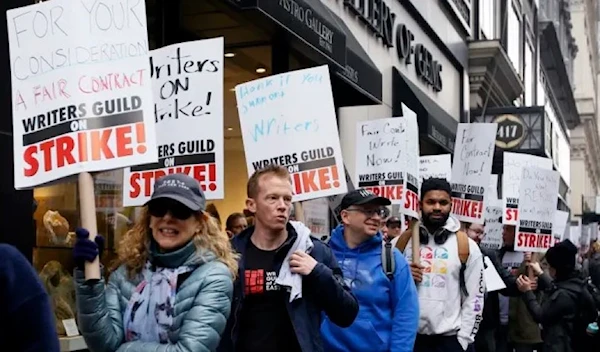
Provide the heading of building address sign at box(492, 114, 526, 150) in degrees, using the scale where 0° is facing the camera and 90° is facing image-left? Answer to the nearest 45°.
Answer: approximately 0°

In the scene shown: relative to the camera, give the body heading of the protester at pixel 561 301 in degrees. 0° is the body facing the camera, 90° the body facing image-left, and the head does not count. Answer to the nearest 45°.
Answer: approximately 90°

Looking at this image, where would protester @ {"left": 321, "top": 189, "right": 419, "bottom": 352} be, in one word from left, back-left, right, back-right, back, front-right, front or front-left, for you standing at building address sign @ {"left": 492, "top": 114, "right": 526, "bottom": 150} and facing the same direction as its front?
front

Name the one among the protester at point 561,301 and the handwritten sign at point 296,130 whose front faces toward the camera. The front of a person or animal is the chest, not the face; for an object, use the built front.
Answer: the handwritten sign

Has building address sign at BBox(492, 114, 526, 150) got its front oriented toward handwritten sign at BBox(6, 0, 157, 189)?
yes

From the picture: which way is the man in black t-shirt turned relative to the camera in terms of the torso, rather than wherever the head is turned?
toward the camera

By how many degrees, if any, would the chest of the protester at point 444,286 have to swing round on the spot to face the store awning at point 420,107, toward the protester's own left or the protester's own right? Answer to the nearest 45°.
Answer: approximately 180°

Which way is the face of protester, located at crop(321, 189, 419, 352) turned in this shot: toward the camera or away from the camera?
toward the camera

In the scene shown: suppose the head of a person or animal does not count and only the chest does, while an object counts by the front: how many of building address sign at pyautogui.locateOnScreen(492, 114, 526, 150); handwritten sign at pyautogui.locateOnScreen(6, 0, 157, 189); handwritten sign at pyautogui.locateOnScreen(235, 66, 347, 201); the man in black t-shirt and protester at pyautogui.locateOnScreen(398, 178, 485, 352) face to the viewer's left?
0

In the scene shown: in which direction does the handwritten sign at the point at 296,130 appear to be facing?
toward the camera

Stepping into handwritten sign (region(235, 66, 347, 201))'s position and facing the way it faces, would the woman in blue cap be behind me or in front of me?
in front

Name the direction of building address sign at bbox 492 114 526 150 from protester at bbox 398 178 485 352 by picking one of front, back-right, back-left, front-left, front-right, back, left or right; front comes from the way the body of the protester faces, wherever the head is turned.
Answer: back

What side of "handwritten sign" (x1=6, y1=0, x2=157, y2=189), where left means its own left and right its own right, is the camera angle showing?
front
